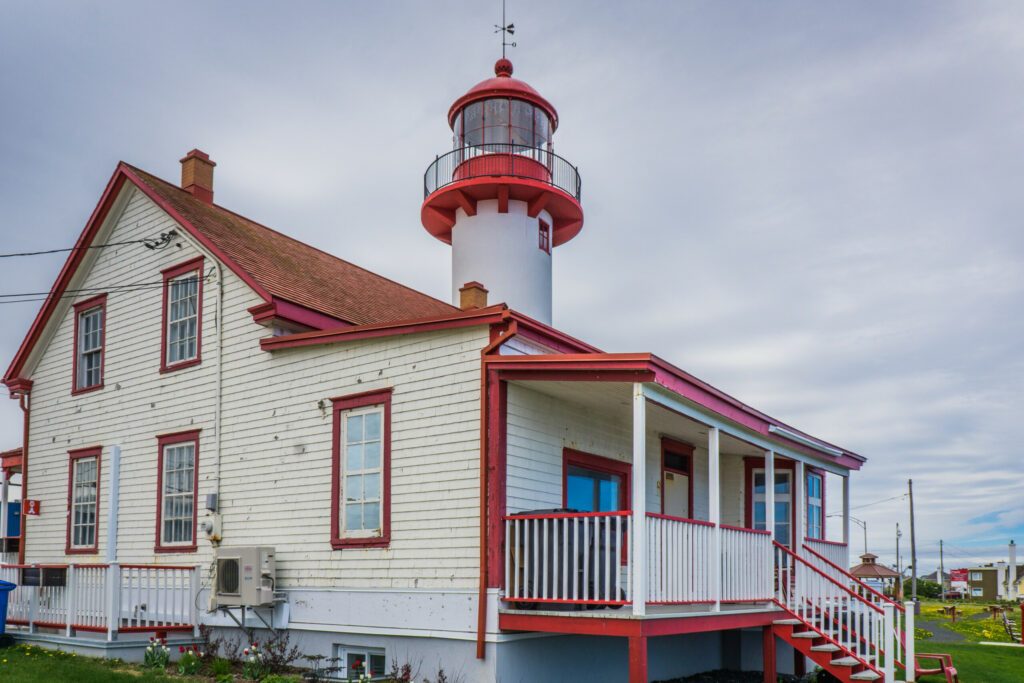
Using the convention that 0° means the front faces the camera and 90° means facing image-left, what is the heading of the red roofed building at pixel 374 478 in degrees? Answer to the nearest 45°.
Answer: approximately 315°

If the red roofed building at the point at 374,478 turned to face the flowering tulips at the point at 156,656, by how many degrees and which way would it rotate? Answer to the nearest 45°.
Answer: approximately 135° to its right

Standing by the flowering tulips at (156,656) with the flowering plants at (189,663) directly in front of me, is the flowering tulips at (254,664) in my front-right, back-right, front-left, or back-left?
front-left
